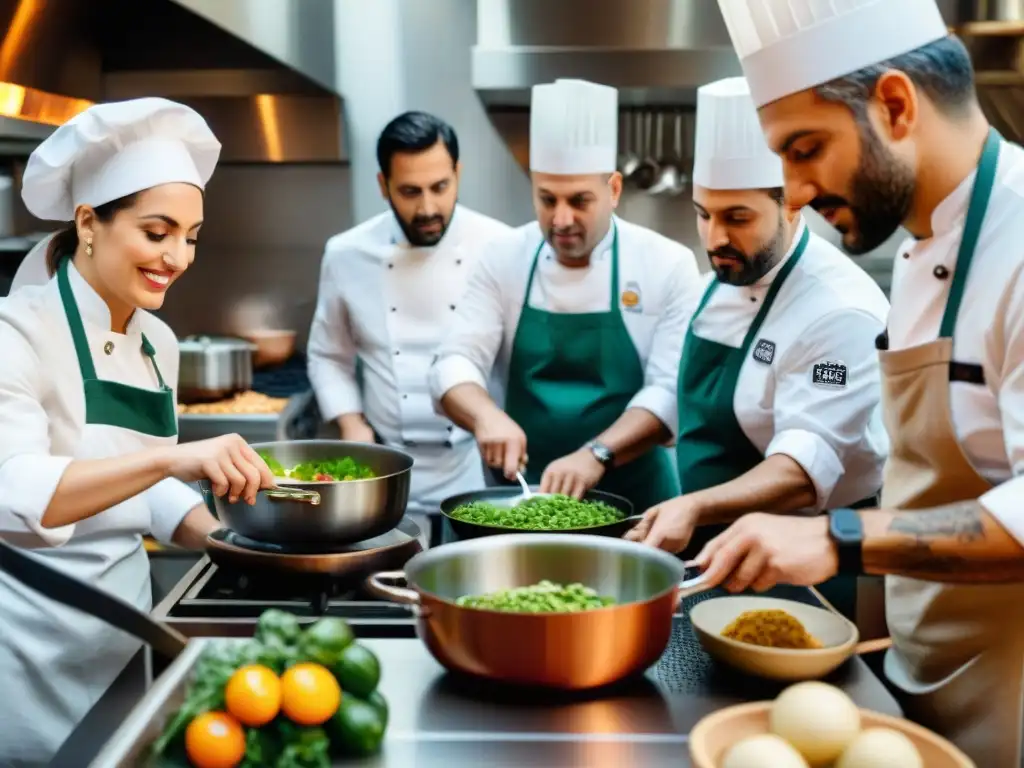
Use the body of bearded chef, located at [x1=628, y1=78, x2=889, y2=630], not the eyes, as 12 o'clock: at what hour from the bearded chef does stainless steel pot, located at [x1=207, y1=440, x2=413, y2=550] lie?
The stainless steel pot is roughly at 12 o'clock from the bearded chef.

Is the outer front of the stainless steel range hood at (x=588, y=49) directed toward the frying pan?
yes

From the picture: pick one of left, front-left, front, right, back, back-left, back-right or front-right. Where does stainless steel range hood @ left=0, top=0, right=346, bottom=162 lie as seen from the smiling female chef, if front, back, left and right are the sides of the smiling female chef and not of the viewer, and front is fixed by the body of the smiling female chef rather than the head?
back-left

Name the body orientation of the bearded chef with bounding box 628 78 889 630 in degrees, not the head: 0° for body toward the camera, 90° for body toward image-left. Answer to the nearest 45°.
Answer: approximately 45°

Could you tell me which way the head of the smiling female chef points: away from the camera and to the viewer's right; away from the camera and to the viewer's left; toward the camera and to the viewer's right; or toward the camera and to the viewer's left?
toward the camera and to the viewer's right

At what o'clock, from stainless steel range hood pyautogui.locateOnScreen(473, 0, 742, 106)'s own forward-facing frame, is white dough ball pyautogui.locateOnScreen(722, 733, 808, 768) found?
The white dough ball is roughly at 12 o'clock from the stainless steel range hood.

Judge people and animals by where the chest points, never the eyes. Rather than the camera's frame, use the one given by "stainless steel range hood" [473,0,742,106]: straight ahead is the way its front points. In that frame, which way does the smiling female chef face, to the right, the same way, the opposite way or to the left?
to the left

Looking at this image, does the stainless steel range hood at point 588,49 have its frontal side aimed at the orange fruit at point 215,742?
yes

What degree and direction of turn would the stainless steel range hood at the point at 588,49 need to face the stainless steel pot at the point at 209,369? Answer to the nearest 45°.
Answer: approximately 90° to its right
